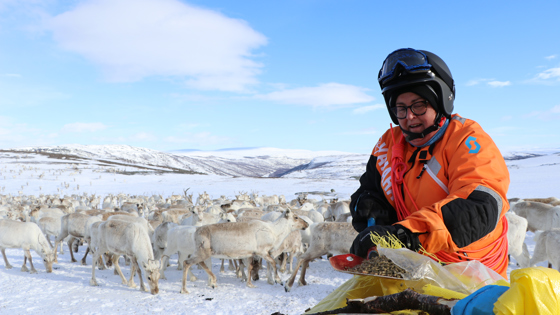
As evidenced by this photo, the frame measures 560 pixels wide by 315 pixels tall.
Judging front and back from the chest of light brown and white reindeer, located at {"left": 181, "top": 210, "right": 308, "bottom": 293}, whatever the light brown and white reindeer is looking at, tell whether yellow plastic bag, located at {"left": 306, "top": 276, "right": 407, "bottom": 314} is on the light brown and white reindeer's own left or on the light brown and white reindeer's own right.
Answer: on the light brown and white reindeer's own right

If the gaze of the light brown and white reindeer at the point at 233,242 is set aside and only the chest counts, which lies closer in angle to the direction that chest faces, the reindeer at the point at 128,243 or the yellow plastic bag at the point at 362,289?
the yellow plastic bag

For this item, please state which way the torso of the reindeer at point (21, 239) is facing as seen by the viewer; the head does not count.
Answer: to the viewer's right

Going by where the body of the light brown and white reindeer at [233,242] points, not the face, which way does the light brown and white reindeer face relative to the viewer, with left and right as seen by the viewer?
facing to the right of the viewer

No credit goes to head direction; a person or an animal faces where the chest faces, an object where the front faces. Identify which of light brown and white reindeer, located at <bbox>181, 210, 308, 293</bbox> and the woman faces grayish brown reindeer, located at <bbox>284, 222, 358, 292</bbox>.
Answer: light brown and white reindeer, located at <bbox>181, 210, 308, 293</bbox>

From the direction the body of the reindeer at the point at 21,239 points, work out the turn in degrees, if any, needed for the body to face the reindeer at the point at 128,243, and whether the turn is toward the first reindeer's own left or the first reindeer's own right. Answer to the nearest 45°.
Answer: approximately 45° to the first reindeer's own right

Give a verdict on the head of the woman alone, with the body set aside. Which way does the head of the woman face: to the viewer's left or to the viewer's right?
to the viewer's left

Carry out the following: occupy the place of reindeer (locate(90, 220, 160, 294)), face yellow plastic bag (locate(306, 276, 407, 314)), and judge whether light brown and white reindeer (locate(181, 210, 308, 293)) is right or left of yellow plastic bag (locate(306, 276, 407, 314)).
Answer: left

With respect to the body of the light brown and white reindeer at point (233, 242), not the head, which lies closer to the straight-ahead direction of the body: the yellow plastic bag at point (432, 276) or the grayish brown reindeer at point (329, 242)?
the grayish brown reindeer
